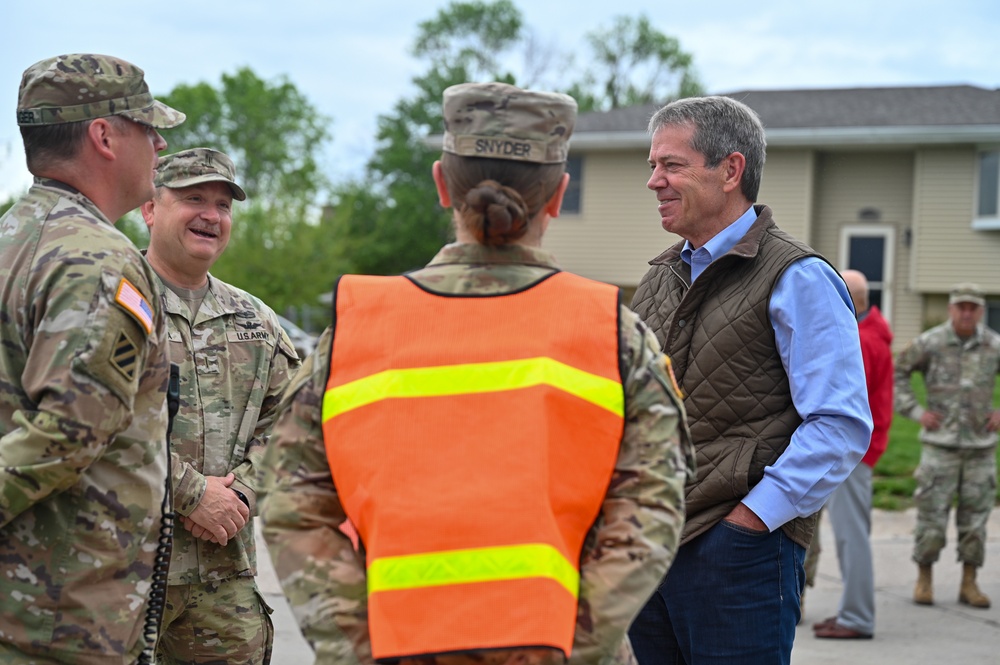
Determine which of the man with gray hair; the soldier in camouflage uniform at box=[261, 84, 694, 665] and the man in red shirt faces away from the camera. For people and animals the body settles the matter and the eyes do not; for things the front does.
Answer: the soldier in camouflage uniform

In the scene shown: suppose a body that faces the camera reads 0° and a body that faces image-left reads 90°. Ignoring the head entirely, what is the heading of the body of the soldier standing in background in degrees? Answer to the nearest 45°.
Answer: approximately 0°

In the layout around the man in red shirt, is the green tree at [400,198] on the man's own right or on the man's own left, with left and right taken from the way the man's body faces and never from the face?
on the man's own right

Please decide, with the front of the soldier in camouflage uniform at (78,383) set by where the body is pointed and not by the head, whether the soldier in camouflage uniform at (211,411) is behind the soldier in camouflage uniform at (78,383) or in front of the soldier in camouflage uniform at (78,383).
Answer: in front

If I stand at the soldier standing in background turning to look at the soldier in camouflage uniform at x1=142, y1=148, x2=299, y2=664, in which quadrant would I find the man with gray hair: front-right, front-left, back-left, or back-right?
front-left

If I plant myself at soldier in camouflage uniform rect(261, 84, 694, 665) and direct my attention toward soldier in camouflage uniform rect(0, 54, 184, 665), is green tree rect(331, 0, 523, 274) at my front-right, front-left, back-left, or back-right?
front-right

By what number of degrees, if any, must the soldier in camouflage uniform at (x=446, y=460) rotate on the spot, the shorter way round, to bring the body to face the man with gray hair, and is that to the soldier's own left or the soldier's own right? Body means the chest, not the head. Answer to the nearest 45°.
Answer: approximately 45° to the soldier's own right

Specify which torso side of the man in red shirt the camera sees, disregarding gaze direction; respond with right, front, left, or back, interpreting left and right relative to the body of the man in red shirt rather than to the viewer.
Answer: left

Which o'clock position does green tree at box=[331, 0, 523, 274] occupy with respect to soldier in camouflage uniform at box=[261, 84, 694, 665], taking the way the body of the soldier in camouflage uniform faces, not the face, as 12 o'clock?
The green tree is roughly at 12 o'clock from the soldier in camouflage uniform.

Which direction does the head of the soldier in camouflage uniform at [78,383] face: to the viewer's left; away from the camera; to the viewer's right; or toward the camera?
to the viewer's right

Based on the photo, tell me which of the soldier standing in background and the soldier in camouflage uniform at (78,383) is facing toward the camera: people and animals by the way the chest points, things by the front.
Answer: the soldier standing in background

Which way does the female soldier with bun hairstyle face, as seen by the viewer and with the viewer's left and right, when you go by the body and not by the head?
facing away from the viewer

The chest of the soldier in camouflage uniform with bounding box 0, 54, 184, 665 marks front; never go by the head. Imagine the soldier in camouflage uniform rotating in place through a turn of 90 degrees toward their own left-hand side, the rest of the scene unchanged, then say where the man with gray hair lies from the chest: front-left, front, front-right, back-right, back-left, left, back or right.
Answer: back-right

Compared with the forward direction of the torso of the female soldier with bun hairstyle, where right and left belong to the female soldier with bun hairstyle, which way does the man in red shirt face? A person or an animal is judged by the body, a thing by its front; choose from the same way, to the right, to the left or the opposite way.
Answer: to the left

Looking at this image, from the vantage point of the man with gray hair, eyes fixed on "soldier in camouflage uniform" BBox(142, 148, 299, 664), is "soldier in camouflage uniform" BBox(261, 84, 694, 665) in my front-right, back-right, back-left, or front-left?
front-left

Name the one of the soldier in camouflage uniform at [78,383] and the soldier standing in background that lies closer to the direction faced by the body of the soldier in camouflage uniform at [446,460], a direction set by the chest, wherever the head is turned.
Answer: the soldier standing in background

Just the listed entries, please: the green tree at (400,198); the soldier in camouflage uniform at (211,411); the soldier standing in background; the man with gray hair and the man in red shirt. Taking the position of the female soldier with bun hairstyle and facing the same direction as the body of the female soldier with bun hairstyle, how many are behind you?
0

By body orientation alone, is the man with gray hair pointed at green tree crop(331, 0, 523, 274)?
no

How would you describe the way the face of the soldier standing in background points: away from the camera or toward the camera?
toward the camera

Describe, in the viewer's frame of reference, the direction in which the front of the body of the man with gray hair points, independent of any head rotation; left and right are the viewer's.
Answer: facing the viewer and to the left of the viewer

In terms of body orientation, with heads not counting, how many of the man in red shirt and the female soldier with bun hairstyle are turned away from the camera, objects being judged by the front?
1

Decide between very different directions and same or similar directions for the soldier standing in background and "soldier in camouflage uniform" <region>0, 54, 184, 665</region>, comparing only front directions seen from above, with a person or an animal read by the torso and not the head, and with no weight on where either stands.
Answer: very different directions

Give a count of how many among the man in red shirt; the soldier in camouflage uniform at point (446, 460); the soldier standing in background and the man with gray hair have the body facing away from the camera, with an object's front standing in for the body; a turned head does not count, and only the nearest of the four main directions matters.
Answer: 1

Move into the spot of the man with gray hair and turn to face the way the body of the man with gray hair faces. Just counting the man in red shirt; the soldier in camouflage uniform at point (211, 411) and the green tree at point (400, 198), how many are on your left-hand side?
0

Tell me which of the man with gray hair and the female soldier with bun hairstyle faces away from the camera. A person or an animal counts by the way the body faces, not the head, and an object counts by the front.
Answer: the female soldier with bun hairstyle
